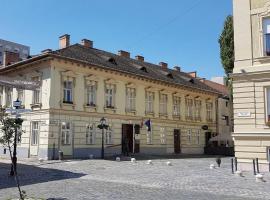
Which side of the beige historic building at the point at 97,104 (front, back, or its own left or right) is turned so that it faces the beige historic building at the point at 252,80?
front

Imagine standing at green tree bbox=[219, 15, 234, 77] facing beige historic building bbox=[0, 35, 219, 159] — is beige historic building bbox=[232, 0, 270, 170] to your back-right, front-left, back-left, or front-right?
front-left

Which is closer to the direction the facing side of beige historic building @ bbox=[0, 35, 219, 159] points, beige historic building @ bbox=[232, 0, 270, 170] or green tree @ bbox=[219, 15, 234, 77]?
the beige historic building

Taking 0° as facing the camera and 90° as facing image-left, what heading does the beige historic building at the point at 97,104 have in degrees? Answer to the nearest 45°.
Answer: approximately 315°
